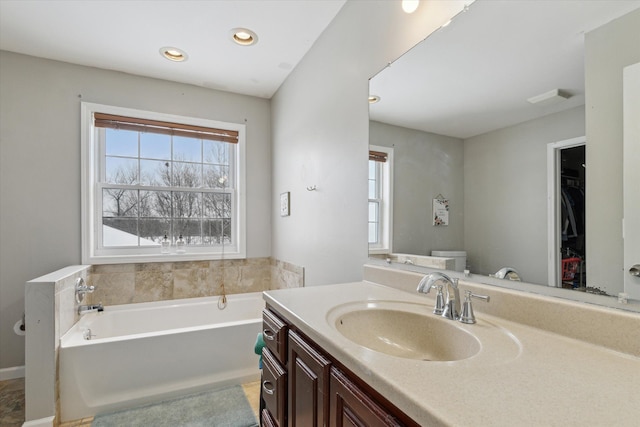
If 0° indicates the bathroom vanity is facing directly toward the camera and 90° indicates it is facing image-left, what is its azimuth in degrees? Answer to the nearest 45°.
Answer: approximately 45°

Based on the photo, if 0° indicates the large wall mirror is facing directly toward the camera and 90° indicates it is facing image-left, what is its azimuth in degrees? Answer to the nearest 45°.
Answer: approximately 45°

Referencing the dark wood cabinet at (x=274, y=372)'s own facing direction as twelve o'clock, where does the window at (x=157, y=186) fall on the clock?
The window is roughly at 2 o'clock from the dark wood cabinet.

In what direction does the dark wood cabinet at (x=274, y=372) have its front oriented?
to the viewer's left
